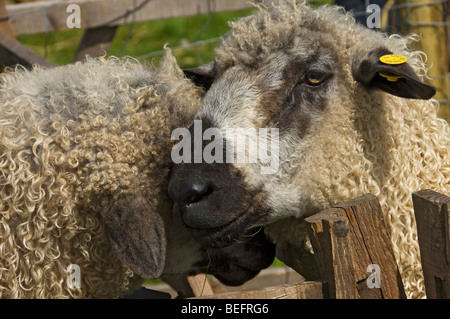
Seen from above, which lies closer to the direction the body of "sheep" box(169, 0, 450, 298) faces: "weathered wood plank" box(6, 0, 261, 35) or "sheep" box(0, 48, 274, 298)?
the sheep

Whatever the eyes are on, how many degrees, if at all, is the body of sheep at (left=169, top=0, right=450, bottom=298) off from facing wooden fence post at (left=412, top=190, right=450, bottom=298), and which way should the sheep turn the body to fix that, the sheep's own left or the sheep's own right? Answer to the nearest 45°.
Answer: approximately 90° to the sheep's own left

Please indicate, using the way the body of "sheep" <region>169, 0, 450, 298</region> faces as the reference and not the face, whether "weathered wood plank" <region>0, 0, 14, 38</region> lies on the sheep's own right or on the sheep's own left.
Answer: on the sheep's own right

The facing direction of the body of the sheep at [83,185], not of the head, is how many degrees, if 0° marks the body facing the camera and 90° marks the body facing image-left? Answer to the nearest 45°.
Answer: approximately 270°

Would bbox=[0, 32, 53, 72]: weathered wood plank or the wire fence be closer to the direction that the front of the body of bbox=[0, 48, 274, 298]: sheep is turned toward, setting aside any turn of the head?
the wire fence
